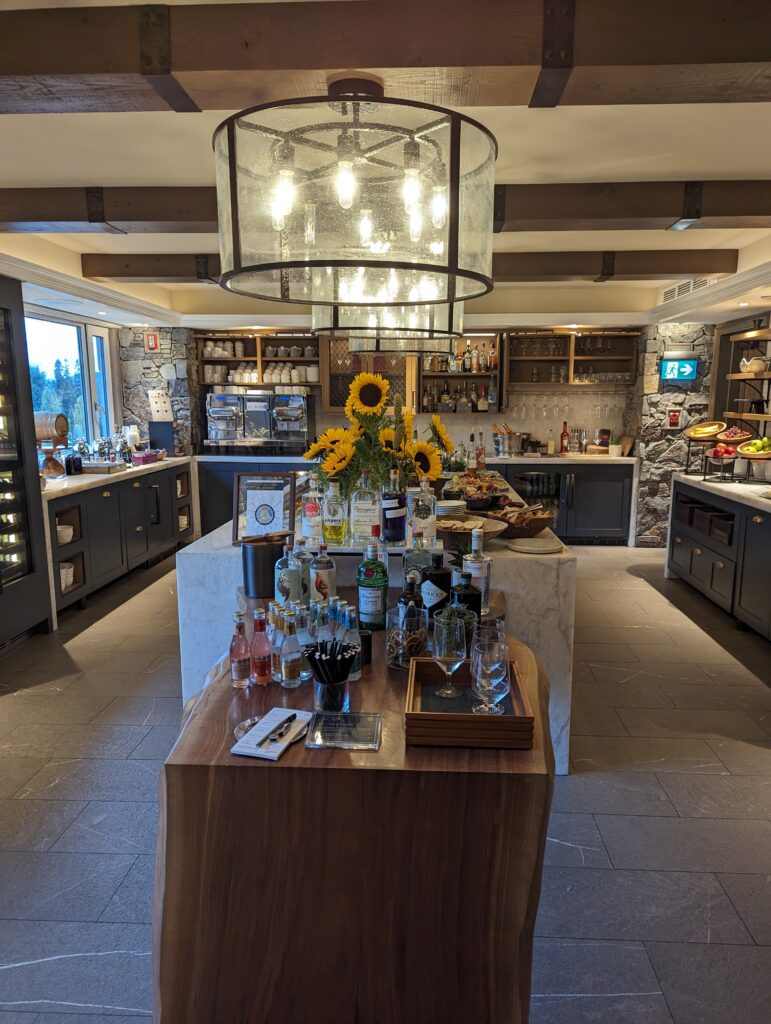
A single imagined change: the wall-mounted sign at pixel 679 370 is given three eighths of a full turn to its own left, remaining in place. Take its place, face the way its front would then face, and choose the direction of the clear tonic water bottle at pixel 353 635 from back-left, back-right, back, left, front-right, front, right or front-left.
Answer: back-right

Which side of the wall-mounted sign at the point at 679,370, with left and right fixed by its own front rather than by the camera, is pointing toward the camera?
front

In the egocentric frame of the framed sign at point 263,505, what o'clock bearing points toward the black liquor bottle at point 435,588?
The black liquor bottle is roughly at 11 o'clock from the framed sign.

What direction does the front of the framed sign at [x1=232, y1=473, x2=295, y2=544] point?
toward the camera

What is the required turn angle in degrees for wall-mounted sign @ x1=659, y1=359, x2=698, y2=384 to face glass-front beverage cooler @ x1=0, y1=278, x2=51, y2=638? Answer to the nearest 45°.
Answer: approximately 45° to its right

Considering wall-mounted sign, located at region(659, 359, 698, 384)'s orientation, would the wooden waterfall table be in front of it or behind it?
in front

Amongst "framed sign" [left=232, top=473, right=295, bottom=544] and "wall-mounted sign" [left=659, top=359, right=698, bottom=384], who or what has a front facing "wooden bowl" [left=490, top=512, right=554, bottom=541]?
the wall-mounted sign

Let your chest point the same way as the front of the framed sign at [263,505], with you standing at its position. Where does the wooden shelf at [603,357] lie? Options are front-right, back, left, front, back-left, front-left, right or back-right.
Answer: back-left

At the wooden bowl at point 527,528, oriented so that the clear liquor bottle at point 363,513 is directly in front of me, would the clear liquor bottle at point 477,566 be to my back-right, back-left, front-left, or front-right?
front-left

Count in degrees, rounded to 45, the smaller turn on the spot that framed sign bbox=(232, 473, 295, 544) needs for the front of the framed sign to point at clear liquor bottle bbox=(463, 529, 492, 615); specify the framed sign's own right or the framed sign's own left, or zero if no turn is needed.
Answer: approximately 45° to the framed sign's own left

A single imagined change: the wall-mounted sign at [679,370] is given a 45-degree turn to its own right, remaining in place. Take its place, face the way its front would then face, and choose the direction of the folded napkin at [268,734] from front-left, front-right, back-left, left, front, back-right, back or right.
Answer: front-left

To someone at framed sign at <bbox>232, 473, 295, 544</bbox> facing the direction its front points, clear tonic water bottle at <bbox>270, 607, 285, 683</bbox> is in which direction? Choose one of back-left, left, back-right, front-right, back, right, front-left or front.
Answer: front

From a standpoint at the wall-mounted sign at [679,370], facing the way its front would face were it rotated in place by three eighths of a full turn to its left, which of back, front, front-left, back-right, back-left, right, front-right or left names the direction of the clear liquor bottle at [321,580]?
back-right

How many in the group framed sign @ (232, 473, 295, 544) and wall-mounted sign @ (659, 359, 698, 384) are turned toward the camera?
2

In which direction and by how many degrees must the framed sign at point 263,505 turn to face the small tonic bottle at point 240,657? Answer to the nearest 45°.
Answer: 0° — it already faces it

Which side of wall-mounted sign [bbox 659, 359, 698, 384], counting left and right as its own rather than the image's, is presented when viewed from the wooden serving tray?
front

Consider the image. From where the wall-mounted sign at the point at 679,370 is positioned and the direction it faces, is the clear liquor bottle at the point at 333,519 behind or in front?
in front

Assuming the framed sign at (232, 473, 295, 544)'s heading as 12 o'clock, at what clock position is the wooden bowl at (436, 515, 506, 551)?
The wooden bowl is roughly at 9 o'clock from the framed sign.
